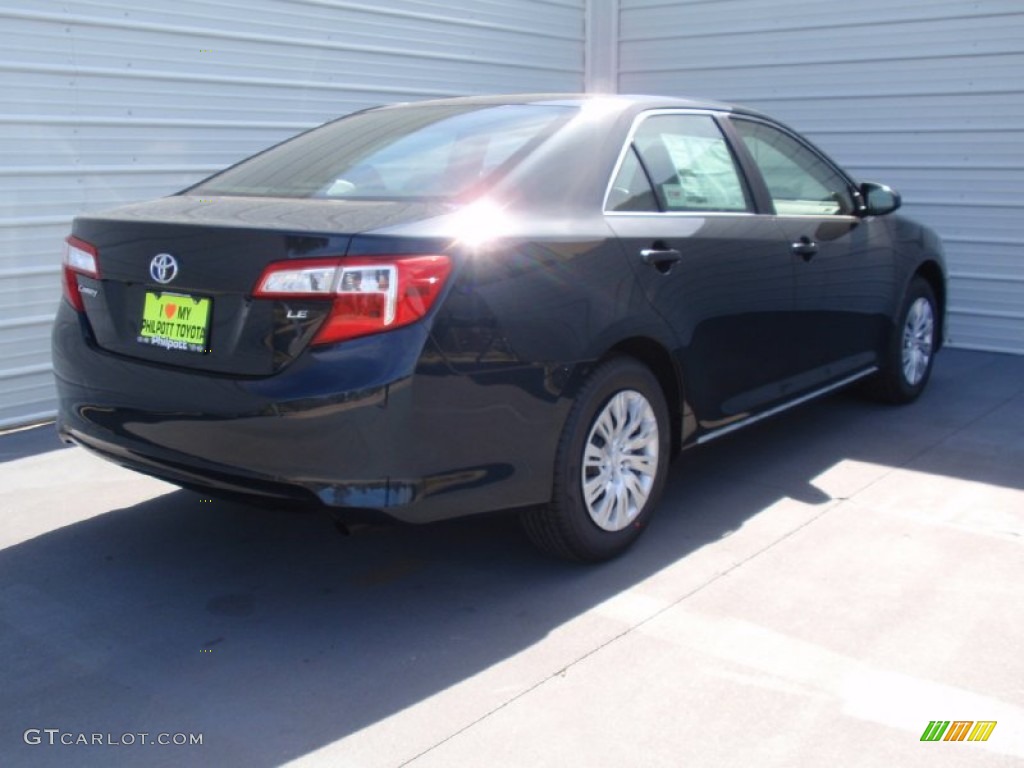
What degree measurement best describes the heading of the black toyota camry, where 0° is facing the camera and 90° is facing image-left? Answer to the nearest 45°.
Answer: approximately 225°
